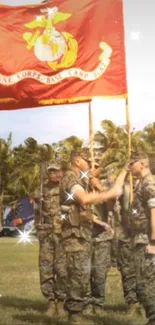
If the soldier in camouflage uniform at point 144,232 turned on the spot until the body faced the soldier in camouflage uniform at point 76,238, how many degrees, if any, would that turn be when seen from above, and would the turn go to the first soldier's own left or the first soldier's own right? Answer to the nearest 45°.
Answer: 0° — they already face them

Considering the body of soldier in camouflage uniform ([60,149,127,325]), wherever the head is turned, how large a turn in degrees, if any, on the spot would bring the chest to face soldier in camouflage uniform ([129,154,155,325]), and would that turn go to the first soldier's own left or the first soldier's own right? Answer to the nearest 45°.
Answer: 0° — they already face them

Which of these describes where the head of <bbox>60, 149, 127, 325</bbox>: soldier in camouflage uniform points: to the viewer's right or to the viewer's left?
to the viewer's right

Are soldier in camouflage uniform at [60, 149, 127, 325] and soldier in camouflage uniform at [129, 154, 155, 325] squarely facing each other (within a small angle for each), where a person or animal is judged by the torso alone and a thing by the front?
yes

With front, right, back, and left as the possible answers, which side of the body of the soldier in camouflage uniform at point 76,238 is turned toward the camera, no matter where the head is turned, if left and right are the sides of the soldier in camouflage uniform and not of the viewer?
right

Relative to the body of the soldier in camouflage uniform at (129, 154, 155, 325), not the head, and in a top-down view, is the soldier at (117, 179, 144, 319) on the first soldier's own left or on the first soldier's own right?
on the first soldier's own right

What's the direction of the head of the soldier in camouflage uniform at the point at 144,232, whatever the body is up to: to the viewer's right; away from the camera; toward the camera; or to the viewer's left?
to the viewer's left

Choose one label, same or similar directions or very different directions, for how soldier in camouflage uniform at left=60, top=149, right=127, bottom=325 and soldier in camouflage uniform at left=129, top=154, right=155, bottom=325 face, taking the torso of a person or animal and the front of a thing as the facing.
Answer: very different directions

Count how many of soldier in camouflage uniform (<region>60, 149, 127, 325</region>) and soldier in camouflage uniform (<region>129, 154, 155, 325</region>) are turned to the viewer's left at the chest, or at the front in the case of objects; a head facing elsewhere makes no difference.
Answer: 1

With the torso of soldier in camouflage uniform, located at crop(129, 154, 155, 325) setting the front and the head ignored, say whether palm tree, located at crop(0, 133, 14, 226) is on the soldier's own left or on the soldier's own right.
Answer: on the soldier's own right

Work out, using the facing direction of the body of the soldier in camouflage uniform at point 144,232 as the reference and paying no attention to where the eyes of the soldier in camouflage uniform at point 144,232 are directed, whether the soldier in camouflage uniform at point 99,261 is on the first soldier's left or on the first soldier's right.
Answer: on the first soldier's right

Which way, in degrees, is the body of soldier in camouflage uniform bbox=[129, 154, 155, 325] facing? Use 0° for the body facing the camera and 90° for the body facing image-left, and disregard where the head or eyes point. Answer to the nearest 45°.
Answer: approximately 90°
